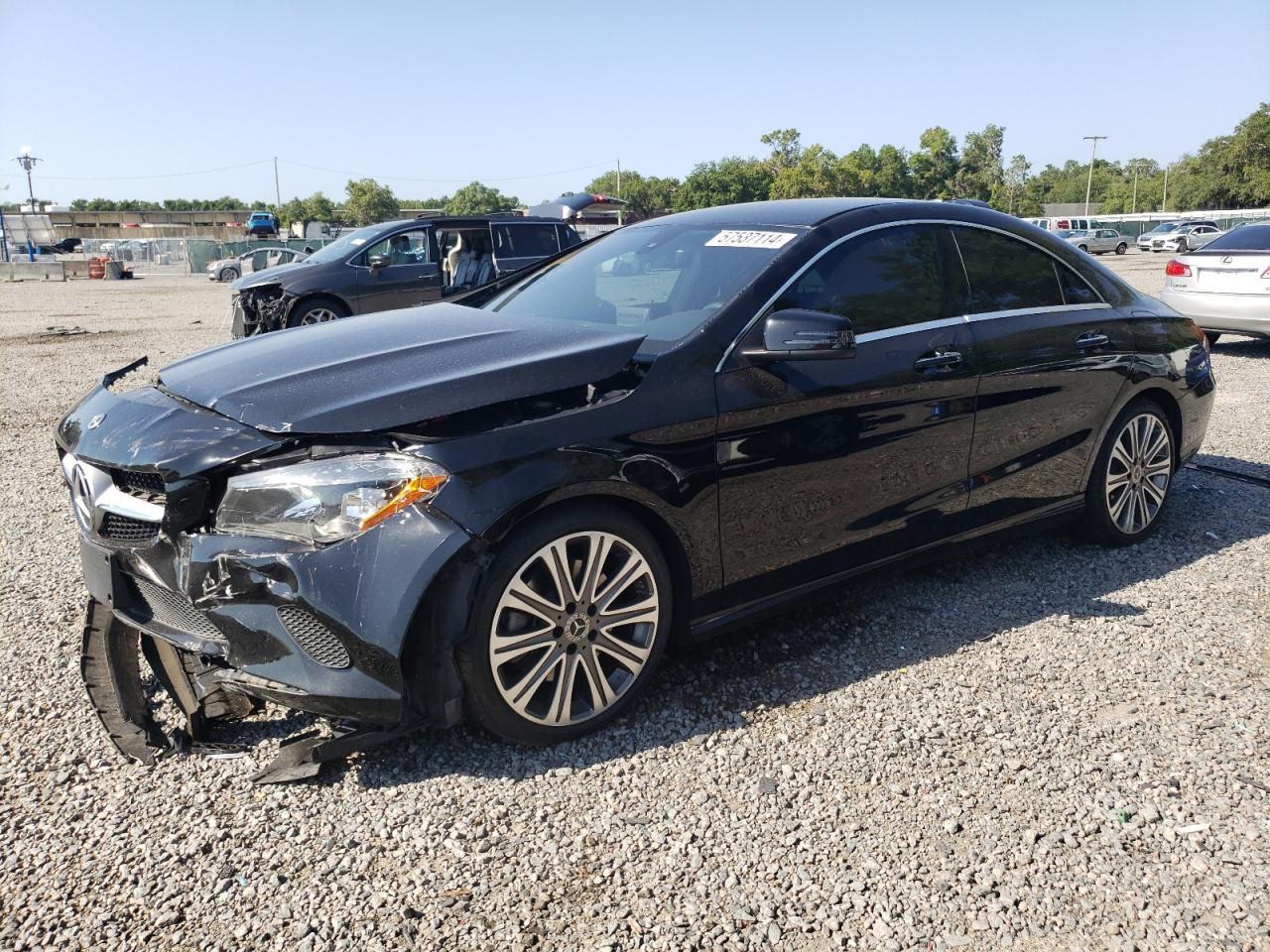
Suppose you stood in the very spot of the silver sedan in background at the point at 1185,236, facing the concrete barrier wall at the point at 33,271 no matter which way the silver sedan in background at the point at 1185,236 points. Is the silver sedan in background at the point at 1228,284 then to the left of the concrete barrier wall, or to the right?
left

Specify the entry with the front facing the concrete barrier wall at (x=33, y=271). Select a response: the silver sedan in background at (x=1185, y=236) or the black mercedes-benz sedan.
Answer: the silver sedan in background

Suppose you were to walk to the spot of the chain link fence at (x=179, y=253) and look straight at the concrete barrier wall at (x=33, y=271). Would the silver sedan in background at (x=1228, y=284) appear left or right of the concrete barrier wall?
left

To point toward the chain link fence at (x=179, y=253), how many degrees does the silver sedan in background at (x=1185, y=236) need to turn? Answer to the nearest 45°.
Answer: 0° — it already faces it

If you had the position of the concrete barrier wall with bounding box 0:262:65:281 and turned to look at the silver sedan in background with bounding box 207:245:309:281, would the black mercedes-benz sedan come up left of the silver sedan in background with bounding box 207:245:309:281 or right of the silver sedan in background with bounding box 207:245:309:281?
right

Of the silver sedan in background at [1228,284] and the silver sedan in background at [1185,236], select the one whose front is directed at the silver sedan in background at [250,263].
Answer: the silver sedan in background at [1185,236]

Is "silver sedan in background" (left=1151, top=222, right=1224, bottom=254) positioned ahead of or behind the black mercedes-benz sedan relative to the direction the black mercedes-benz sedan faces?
behind

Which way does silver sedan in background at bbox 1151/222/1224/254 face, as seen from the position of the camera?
facing the viewer and to the left of the viewer

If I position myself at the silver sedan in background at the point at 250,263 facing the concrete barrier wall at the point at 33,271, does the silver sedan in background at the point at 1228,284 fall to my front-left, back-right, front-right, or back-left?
back-left

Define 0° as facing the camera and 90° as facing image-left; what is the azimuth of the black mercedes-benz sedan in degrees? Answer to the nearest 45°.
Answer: approximately 45°

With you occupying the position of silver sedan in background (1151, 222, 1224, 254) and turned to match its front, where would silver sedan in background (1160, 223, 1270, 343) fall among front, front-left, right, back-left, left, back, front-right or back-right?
front-left

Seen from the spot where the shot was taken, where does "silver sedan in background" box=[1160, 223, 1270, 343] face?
facing away from the viewer and to the right of the viewer

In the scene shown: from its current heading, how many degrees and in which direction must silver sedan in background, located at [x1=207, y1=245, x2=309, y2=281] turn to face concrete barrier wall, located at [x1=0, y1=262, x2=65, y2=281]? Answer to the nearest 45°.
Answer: approximately 45° to its right

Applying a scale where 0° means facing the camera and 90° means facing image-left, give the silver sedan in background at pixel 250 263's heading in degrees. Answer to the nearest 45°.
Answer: approximately 90°

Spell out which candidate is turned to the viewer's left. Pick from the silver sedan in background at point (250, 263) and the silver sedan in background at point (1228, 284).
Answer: the silver sedan in background at point (250, 263)

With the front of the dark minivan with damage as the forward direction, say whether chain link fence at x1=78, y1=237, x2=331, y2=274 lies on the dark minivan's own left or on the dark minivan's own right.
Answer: on the dark minivan's own right
